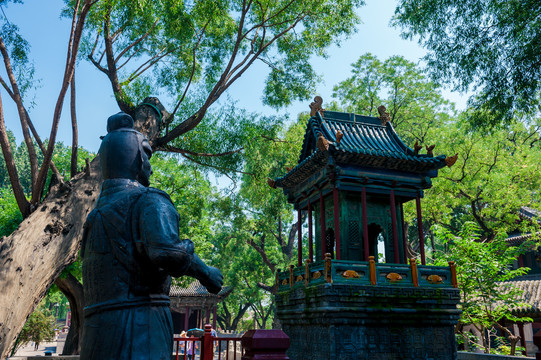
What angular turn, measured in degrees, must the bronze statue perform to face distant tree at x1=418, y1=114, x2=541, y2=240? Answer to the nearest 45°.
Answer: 0° — it already faces it

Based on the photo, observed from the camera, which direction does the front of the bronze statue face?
facing away from the viewer and to the right of the viewer
